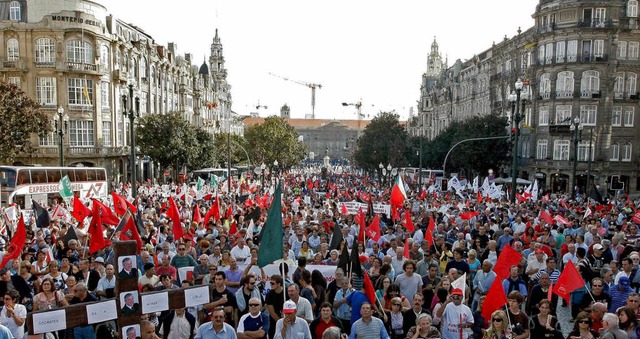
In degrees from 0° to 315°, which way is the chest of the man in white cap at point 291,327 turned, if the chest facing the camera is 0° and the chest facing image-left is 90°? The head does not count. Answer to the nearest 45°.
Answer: approximately 0°

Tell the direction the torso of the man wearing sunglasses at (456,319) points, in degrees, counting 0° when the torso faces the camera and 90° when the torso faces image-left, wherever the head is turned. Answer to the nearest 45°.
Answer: approximately 0°

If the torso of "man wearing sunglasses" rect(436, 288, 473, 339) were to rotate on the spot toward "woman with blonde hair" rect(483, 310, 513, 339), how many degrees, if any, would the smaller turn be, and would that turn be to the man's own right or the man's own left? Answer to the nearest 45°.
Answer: approximately 45° to the man's own left

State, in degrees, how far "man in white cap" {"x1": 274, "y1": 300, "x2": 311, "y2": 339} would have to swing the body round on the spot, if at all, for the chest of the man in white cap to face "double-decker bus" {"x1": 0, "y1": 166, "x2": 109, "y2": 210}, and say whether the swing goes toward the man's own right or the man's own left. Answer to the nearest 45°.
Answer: approximately 135° to the man's own right

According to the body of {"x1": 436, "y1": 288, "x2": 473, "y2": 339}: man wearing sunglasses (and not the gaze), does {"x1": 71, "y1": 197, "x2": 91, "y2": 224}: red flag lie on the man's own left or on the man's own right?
on the man's own right

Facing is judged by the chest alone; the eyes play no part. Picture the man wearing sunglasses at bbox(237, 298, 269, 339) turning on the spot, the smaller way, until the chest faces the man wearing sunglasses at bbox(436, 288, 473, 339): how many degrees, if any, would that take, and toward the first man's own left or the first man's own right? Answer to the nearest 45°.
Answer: approximately 90° to the first man's own left
